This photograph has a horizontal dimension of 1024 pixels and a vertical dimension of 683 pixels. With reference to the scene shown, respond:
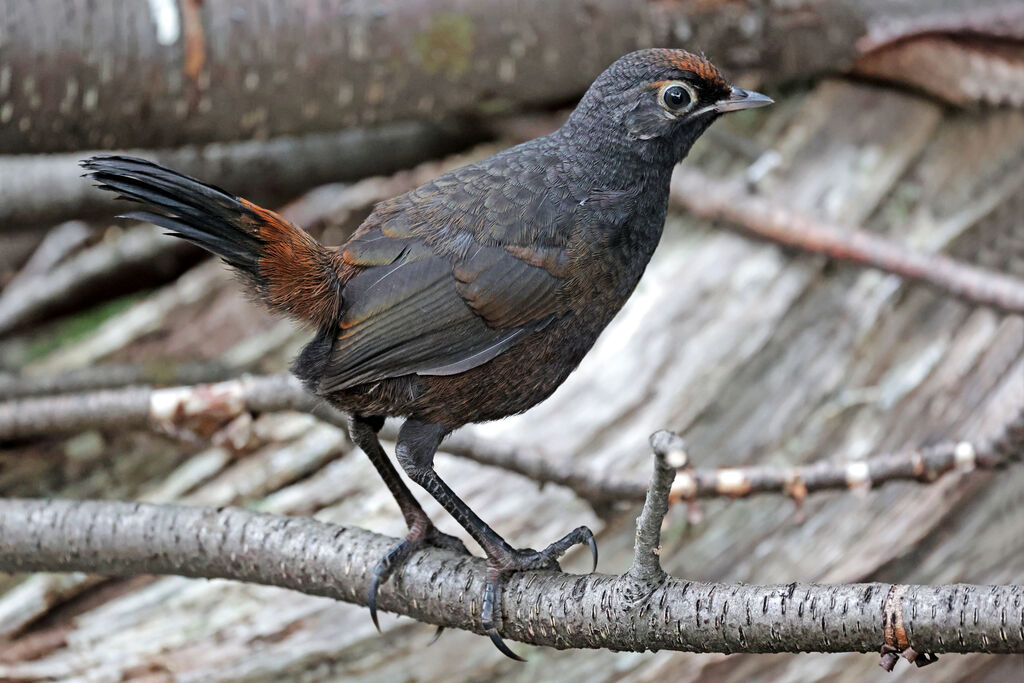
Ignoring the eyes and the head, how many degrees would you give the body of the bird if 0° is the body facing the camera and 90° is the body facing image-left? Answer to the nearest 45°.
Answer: approximately 270°

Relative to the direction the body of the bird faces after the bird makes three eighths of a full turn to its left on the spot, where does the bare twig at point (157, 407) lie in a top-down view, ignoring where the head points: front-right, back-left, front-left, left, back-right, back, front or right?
front

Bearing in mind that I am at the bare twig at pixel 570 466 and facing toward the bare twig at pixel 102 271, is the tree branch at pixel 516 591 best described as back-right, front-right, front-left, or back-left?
back-left
